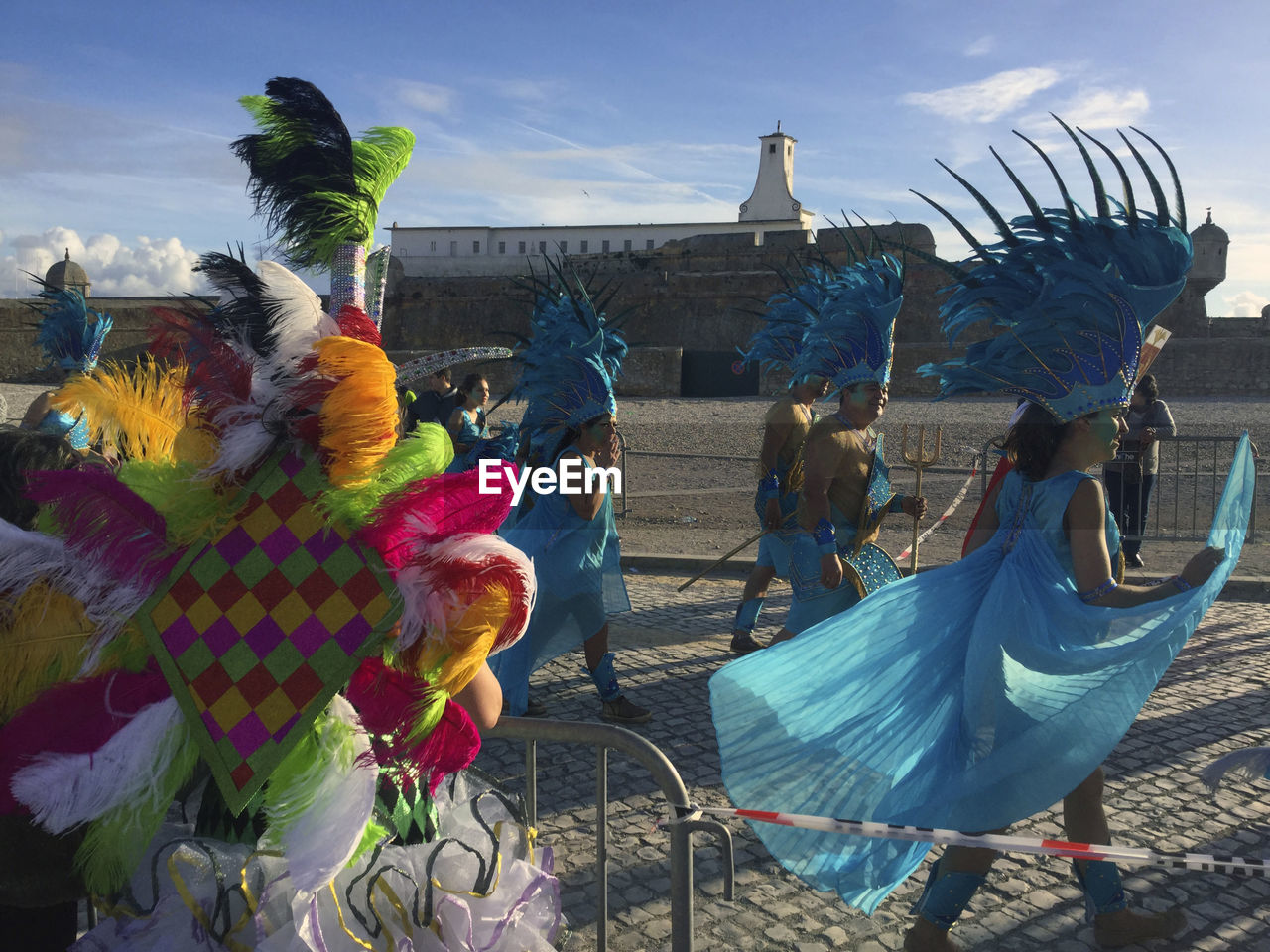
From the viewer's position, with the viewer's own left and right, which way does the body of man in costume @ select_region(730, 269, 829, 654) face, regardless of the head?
facing to the right of the viewer

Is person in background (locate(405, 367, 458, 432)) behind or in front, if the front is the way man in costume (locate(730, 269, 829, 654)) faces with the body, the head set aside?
behind

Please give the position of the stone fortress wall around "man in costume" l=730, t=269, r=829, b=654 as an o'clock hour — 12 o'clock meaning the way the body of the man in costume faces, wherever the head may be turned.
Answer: The stone fortress wall is roughly at 9 o'clock from the man in costume.

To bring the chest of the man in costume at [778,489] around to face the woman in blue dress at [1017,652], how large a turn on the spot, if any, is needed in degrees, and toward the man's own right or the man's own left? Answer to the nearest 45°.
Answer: approximately 90° to the man's own right

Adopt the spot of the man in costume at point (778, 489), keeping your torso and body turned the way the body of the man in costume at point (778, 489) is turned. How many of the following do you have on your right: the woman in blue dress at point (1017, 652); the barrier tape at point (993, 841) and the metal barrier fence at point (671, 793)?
3

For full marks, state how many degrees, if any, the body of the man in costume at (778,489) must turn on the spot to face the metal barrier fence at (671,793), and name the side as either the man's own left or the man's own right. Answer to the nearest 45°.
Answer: approximately 90° to the man's own right

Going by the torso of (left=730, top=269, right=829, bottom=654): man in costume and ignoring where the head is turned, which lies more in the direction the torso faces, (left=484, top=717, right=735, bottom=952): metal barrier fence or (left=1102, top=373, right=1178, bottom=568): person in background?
the person in background

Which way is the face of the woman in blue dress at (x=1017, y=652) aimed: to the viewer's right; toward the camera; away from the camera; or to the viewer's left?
to the viewer's right
